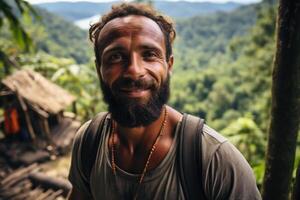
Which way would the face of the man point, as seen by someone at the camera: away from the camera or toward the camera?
toward the camera

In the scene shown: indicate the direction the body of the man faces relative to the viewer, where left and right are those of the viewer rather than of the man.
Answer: facing the viewer and to the left of the viewer

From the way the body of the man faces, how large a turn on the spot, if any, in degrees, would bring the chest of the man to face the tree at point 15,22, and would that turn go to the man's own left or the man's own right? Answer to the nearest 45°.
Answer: approximately 90° to the man's own right
